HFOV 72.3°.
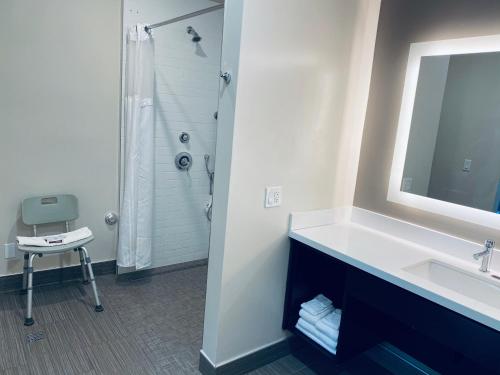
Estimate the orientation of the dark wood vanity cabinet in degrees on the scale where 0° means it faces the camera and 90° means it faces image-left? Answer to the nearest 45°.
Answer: approximately 45°

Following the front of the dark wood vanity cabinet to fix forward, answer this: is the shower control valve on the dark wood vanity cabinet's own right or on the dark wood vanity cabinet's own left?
on the dark wood vanity cabinet's own right

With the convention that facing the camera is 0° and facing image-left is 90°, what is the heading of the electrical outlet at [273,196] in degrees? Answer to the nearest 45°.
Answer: approximately 315°

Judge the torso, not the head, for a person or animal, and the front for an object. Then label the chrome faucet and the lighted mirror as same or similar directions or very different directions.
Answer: same or similar directions

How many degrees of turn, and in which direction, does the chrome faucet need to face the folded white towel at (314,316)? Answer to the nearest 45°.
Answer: approximately 45° to its right

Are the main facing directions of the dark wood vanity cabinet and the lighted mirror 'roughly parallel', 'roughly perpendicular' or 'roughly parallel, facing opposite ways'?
roughly parallel

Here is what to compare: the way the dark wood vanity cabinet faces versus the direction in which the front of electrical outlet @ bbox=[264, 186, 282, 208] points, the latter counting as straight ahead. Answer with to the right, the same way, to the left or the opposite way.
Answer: to the right

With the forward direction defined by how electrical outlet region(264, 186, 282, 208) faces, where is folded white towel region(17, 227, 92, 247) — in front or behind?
behind

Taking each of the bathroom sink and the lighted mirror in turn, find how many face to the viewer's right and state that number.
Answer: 0

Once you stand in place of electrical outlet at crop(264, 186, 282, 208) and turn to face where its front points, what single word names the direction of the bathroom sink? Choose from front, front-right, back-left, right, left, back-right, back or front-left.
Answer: front-left

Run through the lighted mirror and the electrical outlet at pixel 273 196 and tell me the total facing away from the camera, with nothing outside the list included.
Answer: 0

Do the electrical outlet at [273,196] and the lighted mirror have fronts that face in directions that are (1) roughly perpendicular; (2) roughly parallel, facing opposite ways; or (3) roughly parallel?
roughly perpendicular

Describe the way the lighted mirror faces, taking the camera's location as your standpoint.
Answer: facing the viewer and to the left of the viewer

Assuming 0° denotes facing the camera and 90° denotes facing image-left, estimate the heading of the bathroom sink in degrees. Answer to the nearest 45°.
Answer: approximately 45°

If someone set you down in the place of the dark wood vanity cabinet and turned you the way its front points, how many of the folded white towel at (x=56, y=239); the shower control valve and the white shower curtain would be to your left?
0

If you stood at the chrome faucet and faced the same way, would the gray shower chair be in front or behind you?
in front

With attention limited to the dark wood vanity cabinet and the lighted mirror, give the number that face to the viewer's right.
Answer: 0

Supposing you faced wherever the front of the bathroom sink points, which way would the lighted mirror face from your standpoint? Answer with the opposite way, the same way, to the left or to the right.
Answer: the same way

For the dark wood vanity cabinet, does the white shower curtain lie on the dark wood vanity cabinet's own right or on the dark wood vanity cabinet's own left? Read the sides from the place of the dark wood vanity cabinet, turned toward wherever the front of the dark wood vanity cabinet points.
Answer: on the dark wood vanity cabinet's own right
